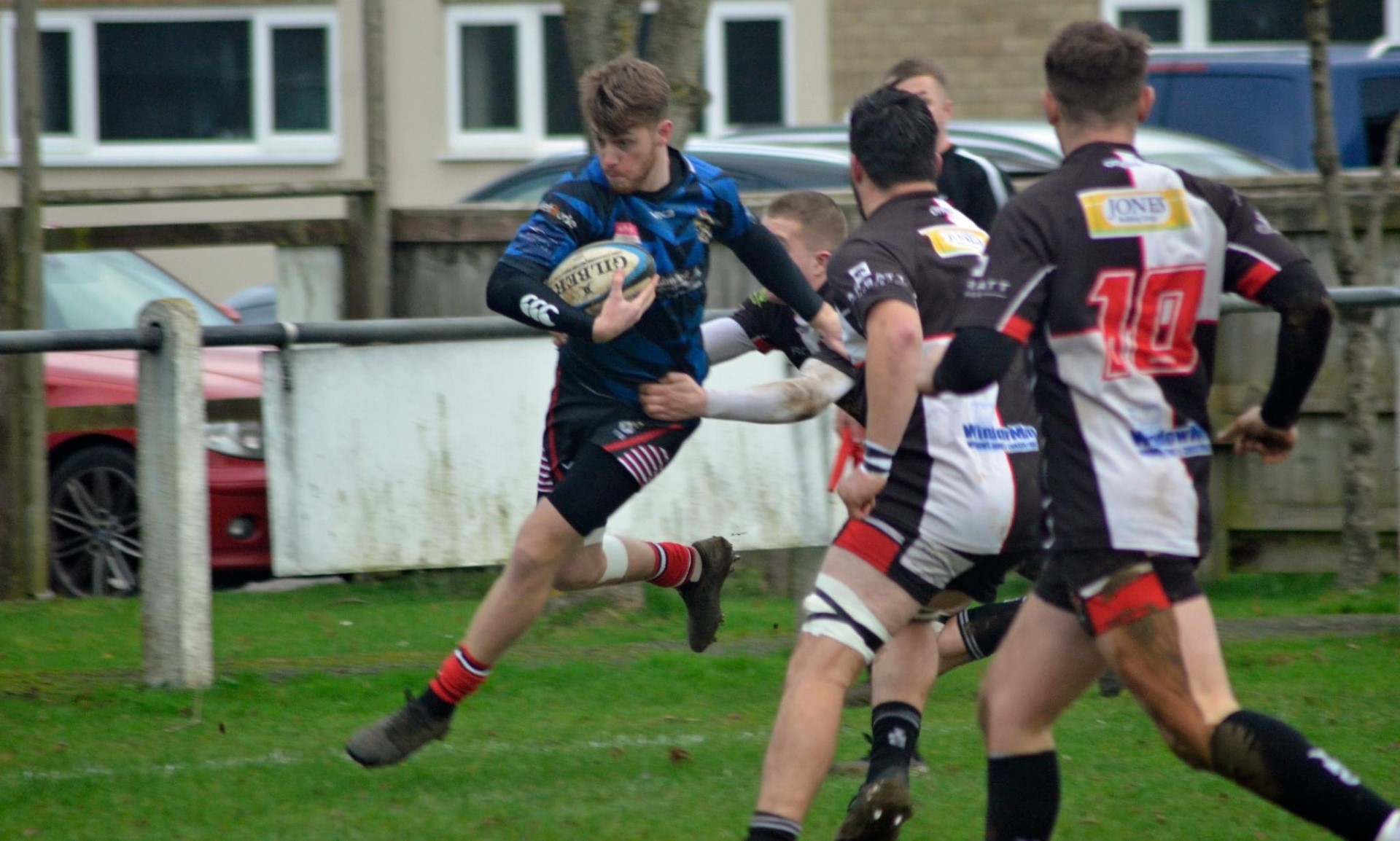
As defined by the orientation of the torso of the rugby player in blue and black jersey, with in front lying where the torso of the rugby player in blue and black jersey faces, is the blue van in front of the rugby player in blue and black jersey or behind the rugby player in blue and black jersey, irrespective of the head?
behind

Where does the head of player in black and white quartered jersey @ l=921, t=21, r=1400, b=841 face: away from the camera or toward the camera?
away from the camera

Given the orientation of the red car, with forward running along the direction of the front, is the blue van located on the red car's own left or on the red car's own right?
on the red car's own left

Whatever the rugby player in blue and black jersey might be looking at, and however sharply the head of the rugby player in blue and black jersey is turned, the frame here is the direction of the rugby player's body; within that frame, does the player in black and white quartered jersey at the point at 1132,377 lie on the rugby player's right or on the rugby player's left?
on the rugby player's left

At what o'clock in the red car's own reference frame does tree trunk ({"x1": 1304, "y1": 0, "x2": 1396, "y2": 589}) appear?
The tree trunk is roughly at 11 o'clock from the red car.
